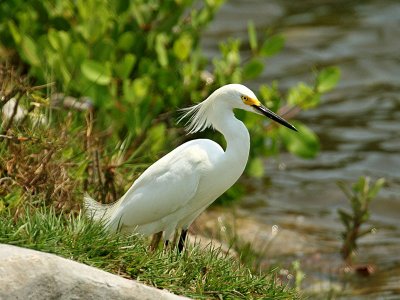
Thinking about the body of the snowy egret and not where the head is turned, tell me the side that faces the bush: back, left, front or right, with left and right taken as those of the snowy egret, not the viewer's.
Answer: left

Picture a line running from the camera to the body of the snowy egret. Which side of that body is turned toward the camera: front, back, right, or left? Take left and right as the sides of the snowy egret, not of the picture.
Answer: right

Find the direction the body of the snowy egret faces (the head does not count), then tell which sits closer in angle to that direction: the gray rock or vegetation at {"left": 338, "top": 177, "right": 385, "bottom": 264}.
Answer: the vegetation

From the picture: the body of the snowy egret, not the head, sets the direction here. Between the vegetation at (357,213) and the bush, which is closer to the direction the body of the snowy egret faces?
the vegetation

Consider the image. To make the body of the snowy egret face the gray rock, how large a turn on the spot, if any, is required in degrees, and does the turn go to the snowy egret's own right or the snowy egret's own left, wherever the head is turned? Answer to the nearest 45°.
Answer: approximately 90° to the snowy egret's own right

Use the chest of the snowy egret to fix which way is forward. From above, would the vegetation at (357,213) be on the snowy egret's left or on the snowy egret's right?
on the snowy egret's left

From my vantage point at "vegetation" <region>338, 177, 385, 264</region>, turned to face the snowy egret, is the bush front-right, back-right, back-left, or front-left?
front-right
